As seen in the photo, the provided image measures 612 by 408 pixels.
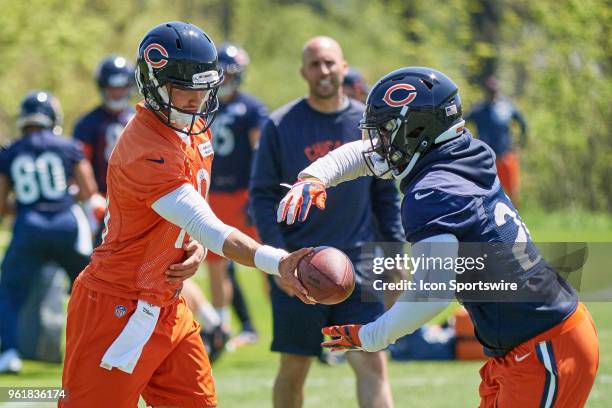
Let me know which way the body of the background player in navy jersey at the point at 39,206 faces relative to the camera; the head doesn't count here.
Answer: away from the camera

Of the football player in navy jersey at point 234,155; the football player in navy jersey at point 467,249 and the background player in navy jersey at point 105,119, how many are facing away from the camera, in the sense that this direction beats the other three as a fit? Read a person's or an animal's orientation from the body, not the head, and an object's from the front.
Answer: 0

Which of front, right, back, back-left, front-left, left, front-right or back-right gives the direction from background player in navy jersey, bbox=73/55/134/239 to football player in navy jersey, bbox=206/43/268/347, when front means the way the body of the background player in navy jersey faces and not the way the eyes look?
left

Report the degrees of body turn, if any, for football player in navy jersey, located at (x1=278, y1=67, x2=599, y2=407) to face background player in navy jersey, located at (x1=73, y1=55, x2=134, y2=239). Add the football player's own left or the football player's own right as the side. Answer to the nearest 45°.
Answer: approximately 45° to the football player's own right

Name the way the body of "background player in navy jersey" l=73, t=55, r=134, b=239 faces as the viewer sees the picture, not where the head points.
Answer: toward the camera

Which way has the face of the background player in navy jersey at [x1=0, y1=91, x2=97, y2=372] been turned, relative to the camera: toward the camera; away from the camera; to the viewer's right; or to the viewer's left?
away from the camera

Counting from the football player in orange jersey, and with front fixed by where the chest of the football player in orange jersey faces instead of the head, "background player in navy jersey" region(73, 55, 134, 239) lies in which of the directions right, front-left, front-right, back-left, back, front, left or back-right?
back-left

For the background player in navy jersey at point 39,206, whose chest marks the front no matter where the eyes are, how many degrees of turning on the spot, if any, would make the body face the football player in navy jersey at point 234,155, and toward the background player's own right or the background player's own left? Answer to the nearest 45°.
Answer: approximately 90° to the background player's own right

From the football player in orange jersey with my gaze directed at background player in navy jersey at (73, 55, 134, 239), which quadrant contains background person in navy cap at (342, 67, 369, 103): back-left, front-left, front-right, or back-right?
front-right
